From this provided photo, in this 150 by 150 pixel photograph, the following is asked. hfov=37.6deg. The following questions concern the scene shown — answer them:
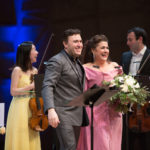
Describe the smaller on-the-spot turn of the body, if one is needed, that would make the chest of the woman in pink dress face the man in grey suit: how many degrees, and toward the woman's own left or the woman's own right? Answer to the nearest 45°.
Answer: approximately 90° to the woman's own right

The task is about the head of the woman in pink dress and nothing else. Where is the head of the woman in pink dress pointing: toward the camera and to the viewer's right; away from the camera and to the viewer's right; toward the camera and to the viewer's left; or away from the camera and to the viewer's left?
toward the camera and to the viewer's right

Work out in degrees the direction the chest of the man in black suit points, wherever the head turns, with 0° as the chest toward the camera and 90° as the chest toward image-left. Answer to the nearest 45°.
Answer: approximately 45°

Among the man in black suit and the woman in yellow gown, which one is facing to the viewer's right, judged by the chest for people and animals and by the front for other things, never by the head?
the woman in yellow gown

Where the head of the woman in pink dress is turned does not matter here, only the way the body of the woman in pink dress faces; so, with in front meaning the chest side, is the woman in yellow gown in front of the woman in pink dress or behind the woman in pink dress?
behind

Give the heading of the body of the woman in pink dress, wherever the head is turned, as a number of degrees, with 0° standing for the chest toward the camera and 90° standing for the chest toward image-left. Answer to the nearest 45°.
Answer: approximately 315°
